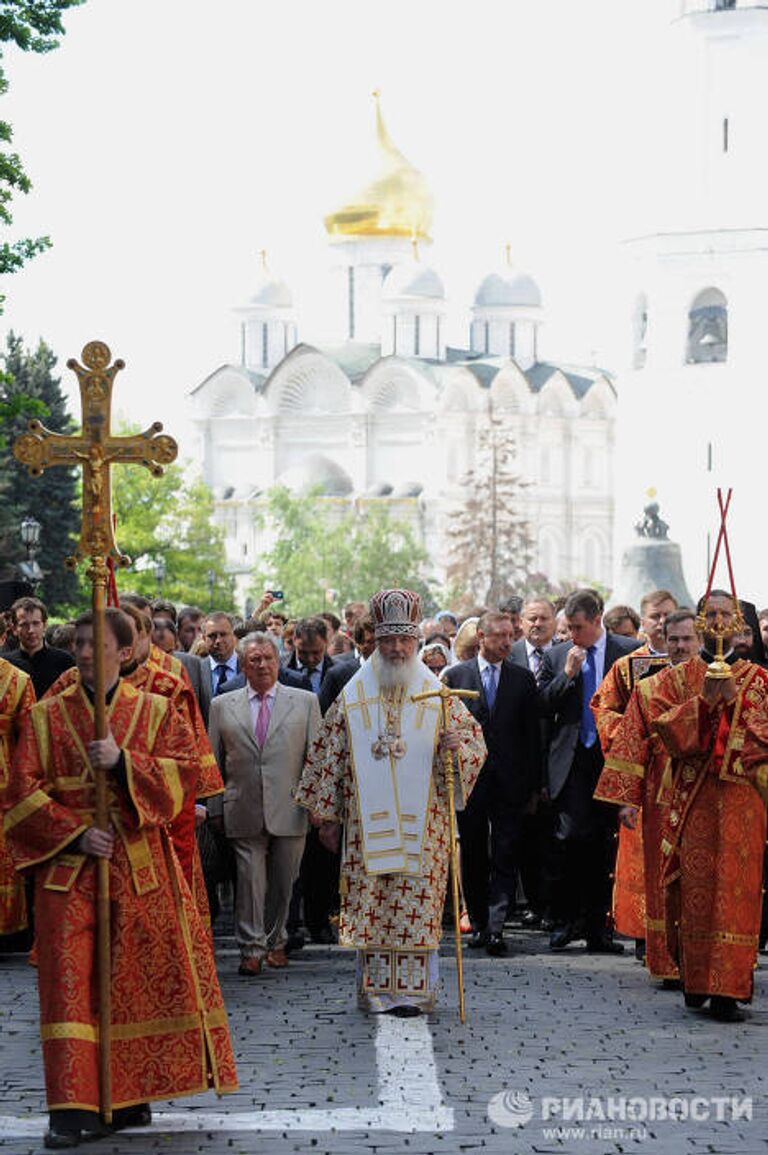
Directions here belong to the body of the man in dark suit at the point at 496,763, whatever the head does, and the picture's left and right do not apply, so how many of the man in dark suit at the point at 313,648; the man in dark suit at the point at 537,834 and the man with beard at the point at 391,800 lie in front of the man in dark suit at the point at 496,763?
1

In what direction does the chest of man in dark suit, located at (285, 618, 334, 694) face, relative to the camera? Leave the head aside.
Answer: toward the camera

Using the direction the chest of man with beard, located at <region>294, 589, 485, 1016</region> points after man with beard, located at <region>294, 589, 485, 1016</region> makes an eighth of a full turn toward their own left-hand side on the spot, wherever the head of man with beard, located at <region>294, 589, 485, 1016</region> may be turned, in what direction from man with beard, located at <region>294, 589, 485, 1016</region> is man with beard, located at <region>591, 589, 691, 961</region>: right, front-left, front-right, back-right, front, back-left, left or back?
left

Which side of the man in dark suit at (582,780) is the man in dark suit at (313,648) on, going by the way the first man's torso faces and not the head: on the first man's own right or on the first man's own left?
on the first man's own right

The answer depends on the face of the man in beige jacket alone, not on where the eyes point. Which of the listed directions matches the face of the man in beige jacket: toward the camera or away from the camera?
toward the camera

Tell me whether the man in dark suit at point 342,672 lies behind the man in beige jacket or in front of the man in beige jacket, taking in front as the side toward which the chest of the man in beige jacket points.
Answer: behind

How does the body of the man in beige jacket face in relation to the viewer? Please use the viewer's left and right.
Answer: facing the viewer

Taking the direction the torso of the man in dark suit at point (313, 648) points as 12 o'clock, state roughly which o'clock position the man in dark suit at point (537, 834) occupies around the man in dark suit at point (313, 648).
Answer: the man in dark suit at point (537, 834) is roughly at 9 o'clock from the man in dark suit at point (313, 648).

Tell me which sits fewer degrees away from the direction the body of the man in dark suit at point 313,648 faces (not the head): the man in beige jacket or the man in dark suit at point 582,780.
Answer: the man in beige jacket

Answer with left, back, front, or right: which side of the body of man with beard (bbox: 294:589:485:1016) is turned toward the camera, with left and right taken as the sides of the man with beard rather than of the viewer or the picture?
front

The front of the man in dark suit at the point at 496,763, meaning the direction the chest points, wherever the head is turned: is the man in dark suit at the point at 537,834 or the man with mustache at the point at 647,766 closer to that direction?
the man with mustache
